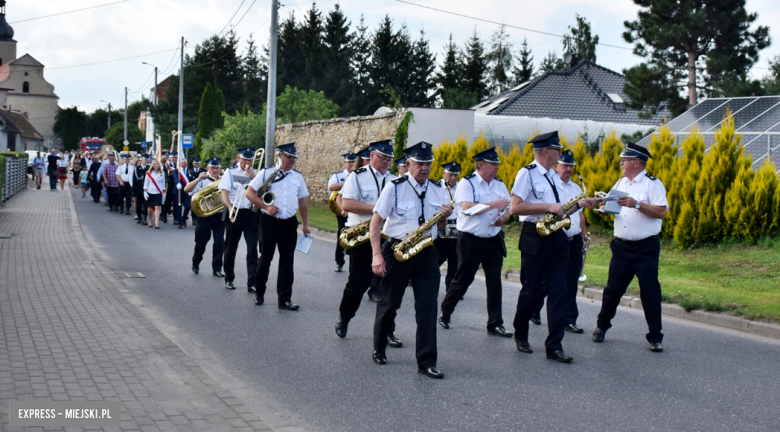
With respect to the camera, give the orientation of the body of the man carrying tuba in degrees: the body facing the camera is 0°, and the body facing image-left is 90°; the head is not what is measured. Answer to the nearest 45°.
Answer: approximately 315°

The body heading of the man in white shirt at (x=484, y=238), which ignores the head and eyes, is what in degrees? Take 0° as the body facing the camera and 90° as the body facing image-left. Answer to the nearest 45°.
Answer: approximately 315°

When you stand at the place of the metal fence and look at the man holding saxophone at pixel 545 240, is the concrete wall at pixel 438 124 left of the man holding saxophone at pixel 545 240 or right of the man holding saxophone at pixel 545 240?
left

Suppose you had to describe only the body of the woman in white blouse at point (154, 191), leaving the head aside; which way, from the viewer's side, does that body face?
toward the camera

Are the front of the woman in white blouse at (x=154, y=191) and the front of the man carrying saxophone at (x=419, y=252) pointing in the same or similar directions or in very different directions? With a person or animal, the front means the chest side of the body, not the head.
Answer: same or similar directions

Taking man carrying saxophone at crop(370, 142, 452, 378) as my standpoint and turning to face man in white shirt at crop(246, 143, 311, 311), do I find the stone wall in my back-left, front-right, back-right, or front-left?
front-right

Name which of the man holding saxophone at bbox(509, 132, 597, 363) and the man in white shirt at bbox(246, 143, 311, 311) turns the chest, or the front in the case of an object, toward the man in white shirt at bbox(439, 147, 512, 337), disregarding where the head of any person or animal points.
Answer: the man in white shirt at bbox(246, 143, 311, 311)

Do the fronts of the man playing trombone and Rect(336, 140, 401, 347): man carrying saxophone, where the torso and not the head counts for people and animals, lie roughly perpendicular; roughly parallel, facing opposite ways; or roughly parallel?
roughly parallel

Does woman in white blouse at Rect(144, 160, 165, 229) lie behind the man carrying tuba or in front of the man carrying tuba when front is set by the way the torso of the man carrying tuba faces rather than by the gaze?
behind

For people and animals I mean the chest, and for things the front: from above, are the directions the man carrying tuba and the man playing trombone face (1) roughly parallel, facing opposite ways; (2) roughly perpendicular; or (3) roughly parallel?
roughly parallel

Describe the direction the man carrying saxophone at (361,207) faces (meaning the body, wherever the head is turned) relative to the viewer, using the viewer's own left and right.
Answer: facing the viewer and to the right of the viewer

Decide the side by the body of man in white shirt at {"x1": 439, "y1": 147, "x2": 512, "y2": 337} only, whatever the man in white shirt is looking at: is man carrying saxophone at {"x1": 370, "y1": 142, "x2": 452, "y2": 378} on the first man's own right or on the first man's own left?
on the first man's own right

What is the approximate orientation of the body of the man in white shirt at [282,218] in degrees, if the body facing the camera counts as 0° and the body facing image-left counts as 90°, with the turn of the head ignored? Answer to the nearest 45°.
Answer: approximately 315°
